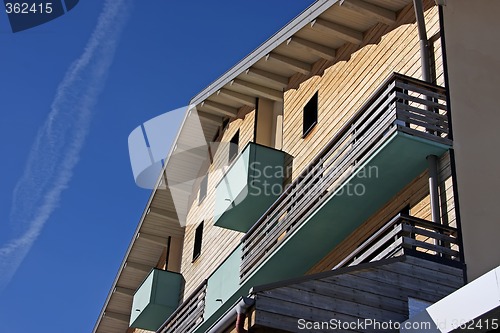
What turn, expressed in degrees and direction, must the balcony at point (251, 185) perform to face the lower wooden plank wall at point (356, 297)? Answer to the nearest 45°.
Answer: approximately 45° to its left

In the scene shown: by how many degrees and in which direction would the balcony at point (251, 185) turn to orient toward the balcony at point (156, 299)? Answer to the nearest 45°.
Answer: approximately 90° to its right

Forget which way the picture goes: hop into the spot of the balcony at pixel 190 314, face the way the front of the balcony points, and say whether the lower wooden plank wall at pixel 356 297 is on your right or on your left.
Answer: on your left

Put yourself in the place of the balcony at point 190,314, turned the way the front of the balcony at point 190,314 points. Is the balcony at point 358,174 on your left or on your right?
on your left
